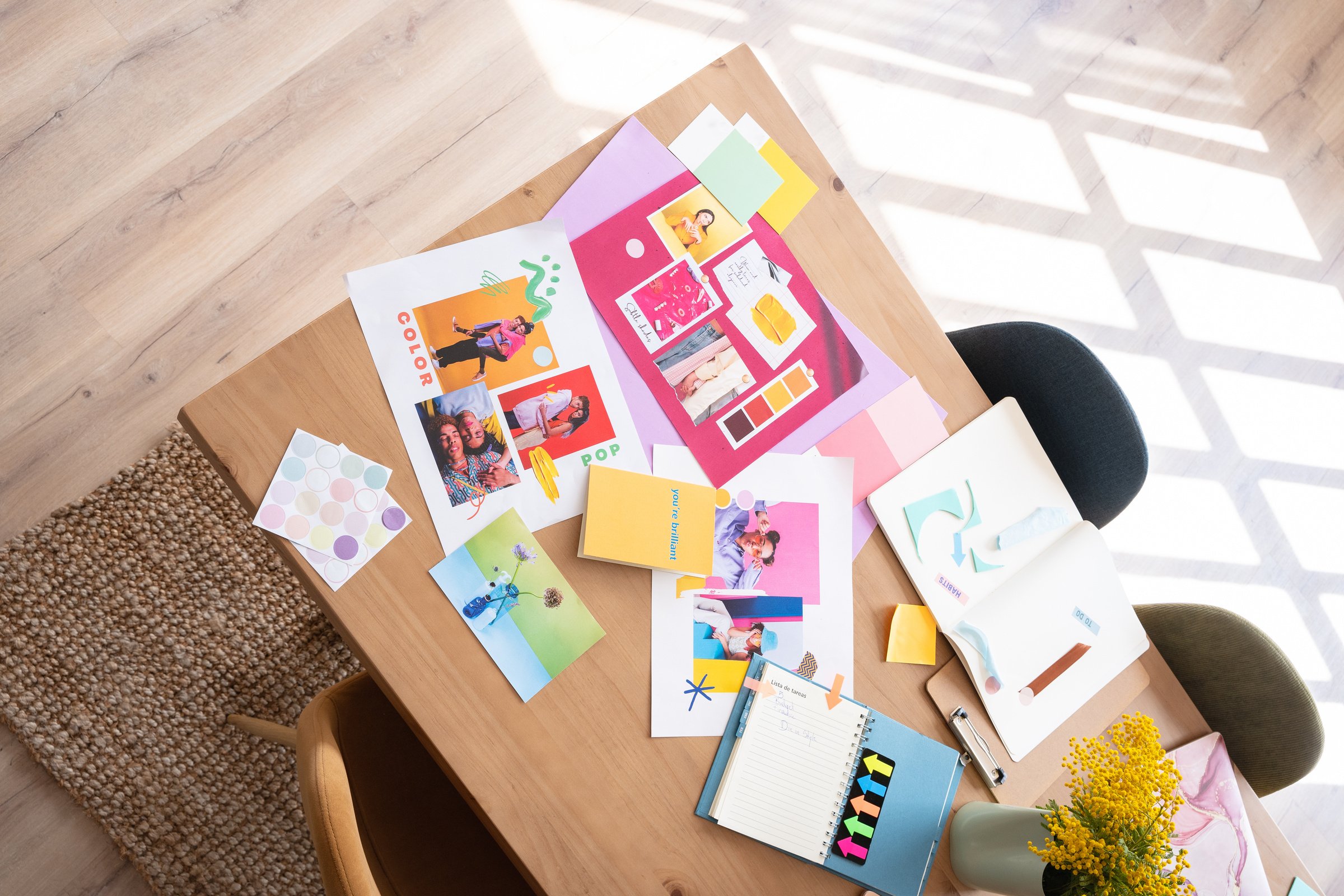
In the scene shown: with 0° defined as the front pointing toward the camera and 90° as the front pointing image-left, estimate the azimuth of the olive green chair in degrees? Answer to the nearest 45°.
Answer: approximately 45°
